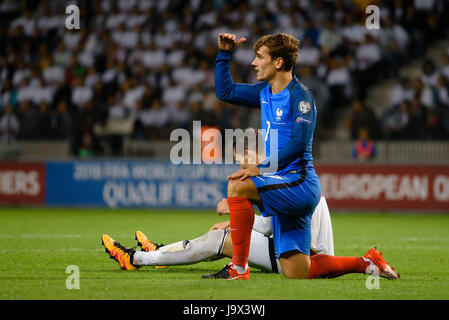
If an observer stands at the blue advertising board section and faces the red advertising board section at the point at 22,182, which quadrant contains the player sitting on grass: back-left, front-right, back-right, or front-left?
back-left

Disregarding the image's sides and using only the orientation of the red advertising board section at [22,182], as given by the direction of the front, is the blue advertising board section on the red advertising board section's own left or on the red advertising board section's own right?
on the red advertising board section's own left

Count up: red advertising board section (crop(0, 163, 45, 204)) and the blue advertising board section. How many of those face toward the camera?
2

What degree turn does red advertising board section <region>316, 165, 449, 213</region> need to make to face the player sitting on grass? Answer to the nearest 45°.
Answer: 0° — it already faces them

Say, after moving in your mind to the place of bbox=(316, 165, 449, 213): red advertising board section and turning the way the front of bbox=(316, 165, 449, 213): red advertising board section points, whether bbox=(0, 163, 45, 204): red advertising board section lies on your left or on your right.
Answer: on your right

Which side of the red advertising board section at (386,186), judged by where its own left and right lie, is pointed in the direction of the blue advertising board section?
right

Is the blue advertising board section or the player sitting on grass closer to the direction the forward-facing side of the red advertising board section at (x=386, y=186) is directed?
the player sitting on grass

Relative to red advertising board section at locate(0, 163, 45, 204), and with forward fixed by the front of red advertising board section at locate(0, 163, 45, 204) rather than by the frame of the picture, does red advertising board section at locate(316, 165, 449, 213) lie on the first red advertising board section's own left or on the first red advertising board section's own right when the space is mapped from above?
on the first red advertising board section's own left

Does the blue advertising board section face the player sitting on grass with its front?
yes
